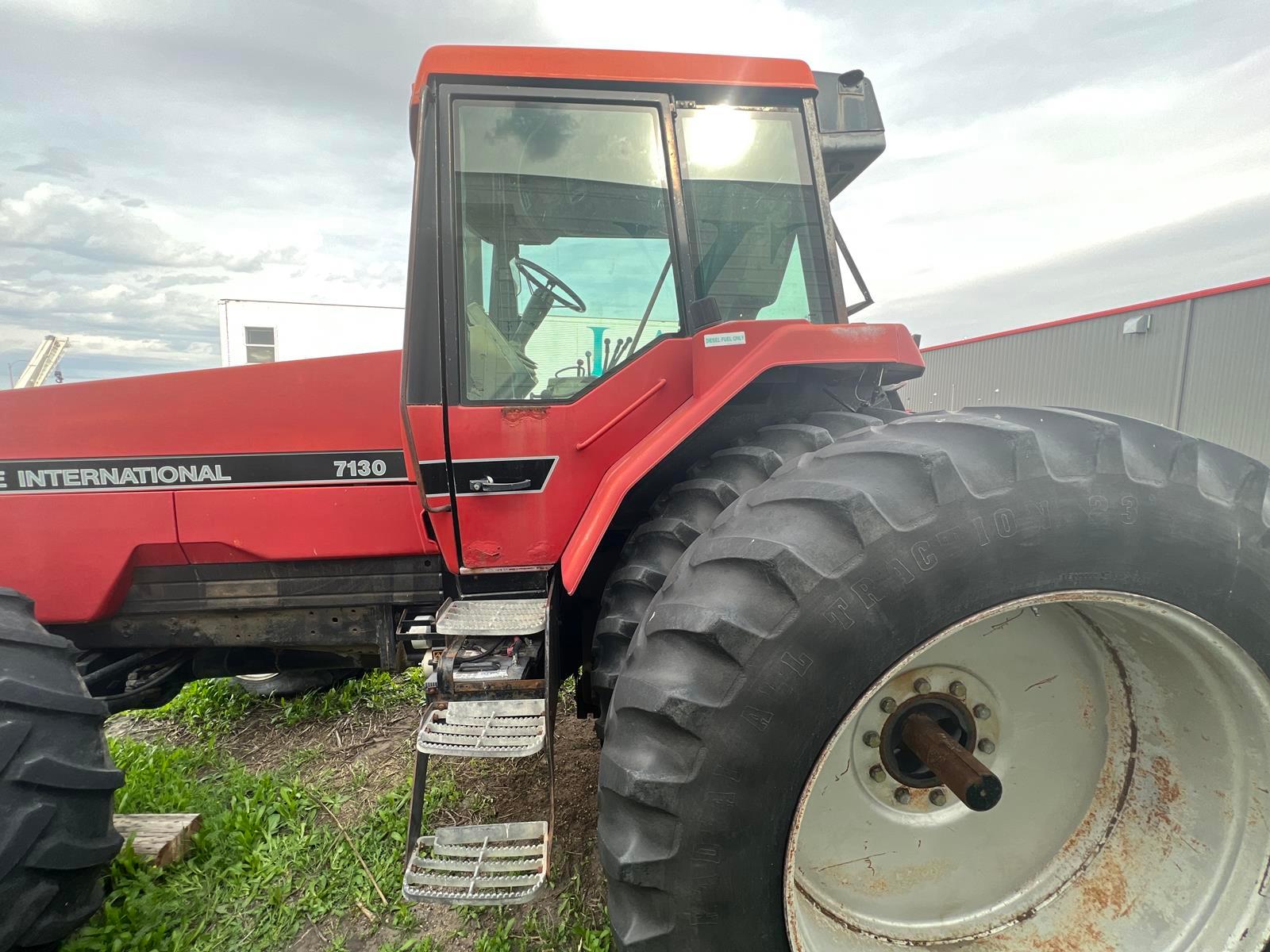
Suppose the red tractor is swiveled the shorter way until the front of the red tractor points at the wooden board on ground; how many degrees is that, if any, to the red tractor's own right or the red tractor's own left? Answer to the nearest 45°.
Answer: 0° — it already faces it

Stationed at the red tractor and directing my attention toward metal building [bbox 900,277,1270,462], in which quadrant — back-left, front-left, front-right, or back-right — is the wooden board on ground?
back-left

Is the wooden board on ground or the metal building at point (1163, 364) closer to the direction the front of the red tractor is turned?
the wooden board on ground

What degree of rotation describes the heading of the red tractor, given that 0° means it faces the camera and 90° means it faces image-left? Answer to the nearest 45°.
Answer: approximately 90°

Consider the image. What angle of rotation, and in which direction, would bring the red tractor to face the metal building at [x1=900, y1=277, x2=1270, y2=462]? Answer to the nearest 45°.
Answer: approximately 135° to its right

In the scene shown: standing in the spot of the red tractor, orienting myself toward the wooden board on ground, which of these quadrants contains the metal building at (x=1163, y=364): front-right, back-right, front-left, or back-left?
back-right
